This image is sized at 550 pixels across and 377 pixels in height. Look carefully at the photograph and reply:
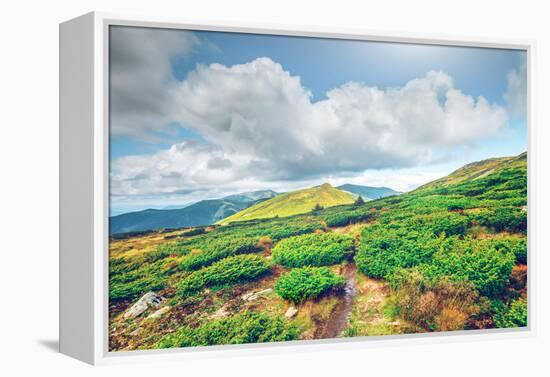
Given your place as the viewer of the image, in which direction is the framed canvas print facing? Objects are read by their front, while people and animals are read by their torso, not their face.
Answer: facing the viewer and to the right of the viewer
